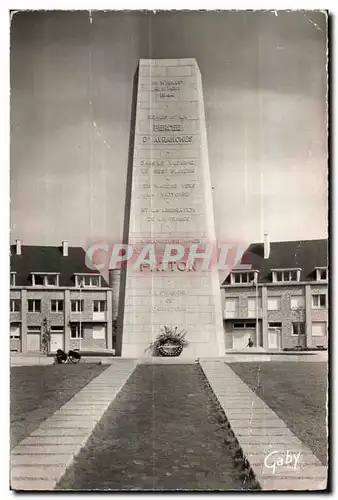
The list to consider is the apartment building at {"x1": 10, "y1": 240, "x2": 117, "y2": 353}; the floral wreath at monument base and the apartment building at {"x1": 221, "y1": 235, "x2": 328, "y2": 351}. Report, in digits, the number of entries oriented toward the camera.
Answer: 3

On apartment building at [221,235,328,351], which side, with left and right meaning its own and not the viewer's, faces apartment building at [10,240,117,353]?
right

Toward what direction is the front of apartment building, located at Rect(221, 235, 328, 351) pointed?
toward the camera

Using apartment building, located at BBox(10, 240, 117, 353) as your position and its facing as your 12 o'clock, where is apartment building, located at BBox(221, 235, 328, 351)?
apartment building, located at BBox(221, 235, 328, 351) is roughly at 9 o'clock from apartment building, located at BBox(10, 240, 117, 353).

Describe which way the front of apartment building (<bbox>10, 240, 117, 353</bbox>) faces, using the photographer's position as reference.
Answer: facing the viewer

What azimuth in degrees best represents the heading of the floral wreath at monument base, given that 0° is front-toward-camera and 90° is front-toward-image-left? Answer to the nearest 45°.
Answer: approximately 0°

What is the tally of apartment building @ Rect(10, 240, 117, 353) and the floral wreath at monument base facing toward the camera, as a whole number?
2
